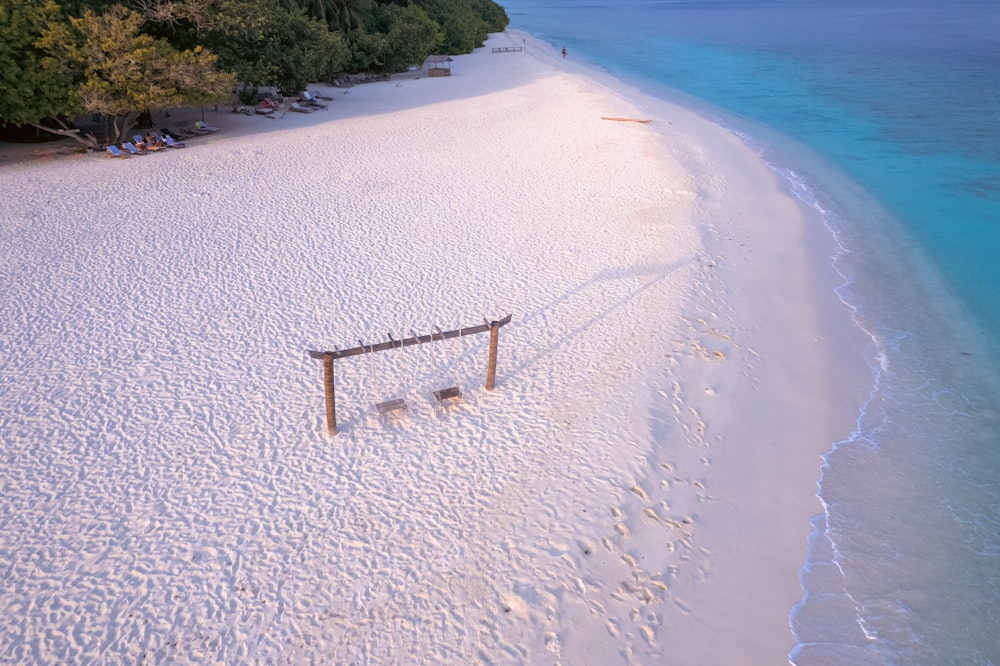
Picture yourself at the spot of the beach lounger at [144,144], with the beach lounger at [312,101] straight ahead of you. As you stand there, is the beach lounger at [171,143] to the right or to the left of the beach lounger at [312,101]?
right

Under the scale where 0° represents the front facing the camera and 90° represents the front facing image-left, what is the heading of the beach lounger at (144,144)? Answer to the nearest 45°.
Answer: approximately 270°

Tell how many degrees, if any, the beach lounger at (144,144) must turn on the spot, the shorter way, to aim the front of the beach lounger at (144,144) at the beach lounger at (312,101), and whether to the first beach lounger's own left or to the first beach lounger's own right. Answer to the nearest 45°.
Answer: approximately 45° to the first beach lounger's own left
